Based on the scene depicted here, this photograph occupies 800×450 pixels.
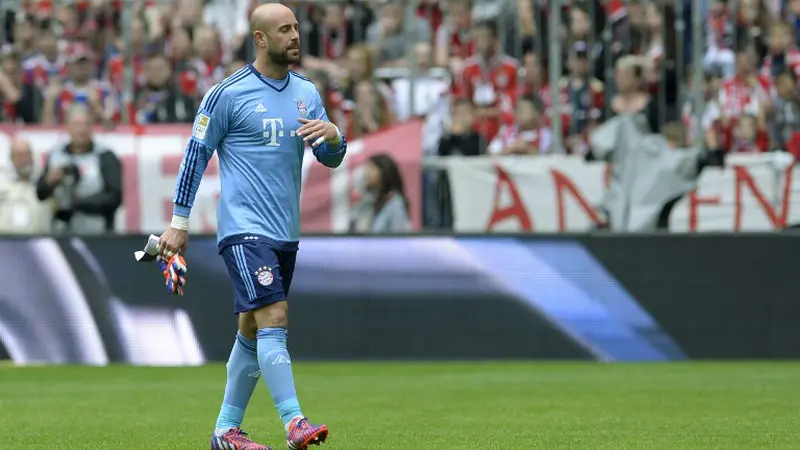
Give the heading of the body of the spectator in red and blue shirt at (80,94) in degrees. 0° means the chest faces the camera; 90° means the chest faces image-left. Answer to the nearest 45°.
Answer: approximately 0°

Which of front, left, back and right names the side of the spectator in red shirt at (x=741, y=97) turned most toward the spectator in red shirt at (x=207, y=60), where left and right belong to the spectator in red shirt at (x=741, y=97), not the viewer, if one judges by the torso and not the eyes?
right

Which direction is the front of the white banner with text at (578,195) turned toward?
toward the camera

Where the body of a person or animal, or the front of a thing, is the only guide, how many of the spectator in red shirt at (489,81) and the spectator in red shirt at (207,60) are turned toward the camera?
2

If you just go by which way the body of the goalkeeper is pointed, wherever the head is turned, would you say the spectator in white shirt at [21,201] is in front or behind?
behind

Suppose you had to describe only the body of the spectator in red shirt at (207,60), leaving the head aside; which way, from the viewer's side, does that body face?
toward the camera

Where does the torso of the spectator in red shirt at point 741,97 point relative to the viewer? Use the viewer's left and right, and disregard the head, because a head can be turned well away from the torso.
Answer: facing the viewer
